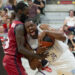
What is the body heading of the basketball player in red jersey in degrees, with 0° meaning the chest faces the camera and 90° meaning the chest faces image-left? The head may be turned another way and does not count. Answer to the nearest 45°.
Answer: approximately 270°
